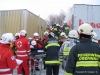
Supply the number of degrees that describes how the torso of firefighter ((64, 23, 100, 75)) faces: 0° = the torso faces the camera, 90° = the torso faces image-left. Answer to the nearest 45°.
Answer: approximately 180°

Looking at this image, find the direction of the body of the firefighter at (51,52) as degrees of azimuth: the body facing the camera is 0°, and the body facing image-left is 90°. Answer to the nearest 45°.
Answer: approximately 180°

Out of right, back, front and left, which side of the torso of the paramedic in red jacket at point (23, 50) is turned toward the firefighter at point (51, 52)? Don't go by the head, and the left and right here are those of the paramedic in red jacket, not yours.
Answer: right

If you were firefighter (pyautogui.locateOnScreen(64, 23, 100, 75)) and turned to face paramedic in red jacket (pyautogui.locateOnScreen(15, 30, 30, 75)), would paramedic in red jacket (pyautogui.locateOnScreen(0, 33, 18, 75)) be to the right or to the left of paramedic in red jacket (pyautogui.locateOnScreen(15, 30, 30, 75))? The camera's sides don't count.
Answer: left

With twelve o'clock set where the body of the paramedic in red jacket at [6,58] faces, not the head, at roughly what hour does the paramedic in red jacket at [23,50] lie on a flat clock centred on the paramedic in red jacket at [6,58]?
the paramedic in red jacket at [23,50] is roughly at 11 o'clock from the paramedic in red jacket at [6,58].

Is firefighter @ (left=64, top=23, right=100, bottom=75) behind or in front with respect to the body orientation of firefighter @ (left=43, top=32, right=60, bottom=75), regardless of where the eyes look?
behind

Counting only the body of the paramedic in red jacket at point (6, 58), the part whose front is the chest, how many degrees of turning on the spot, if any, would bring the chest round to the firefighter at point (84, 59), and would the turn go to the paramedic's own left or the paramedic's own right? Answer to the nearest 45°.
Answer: approximately 90° to the paramedic's own right

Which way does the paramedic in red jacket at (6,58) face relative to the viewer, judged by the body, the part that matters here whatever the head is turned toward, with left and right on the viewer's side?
facing away from the viewer and to the right of the viewer

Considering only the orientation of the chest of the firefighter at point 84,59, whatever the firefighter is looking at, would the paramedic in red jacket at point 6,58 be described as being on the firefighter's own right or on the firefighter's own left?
on the firefighter's own left
